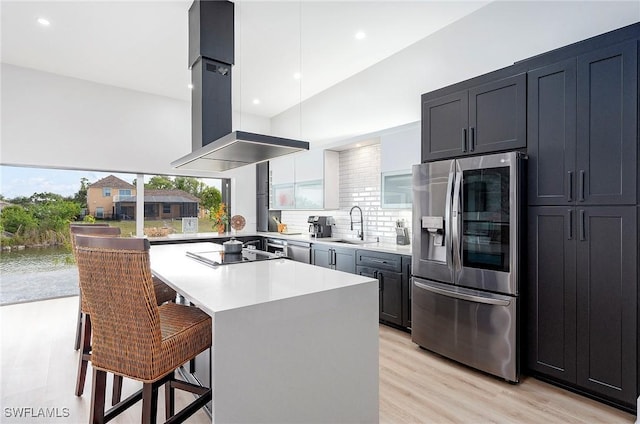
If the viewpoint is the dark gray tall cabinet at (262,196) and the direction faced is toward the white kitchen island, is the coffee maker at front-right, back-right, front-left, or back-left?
front-left

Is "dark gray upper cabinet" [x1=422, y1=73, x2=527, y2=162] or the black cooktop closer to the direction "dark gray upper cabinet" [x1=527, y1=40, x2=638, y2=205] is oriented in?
the black cooktop

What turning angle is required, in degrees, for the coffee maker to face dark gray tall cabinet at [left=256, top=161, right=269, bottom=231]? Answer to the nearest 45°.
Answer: approximately 90° to its right

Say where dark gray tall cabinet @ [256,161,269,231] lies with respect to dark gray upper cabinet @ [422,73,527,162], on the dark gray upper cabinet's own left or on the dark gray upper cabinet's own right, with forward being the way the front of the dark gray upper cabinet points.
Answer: on the dark gray upper cabinet's own right

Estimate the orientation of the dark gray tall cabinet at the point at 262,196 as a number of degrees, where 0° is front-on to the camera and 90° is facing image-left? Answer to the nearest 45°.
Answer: approximately 45°

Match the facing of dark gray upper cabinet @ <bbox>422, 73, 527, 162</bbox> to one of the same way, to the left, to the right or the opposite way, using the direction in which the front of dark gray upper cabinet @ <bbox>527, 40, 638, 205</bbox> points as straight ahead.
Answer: the same way

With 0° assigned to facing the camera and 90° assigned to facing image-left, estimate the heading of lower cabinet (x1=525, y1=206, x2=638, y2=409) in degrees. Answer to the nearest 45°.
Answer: approximately 45°

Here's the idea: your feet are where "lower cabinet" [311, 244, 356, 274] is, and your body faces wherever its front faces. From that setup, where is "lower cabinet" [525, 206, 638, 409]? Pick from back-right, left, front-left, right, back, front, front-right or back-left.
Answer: left

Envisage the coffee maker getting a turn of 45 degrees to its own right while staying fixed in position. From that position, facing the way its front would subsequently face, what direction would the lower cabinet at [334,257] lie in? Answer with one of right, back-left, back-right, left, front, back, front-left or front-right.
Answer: left

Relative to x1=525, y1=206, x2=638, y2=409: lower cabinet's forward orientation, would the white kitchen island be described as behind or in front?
in front

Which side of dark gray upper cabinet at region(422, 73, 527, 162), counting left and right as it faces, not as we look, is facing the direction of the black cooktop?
front

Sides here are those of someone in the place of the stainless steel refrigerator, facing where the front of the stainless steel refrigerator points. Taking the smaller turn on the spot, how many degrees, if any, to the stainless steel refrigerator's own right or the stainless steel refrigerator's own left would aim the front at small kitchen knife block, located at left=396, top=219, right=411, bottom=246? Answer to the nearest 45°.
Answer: approximately 90° to the stainless steel refrigerator's own right

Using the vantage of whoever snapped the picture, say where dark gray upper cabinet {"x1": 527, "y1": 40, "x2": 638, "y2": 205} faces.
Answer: facing the viewer and to the left of the viewer

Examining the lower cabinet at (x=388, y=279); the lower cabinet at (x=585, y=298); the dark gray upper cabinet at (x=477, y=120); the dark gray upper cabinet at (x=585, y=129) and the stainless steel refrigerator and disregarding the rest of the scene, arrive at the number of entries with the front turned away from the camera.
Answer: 0
